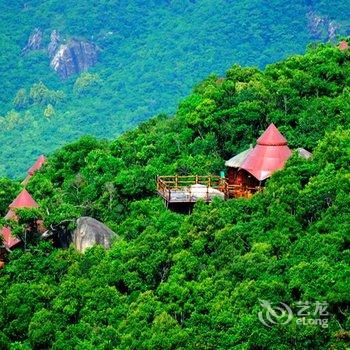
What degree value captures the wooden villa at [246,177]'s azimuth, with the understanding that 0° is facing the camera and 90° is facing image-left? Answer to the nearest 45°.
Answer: approximately 45°

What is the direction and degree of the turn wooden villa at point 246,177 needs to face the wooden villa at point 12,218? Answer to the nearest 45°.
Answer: approximately 45° to its right
